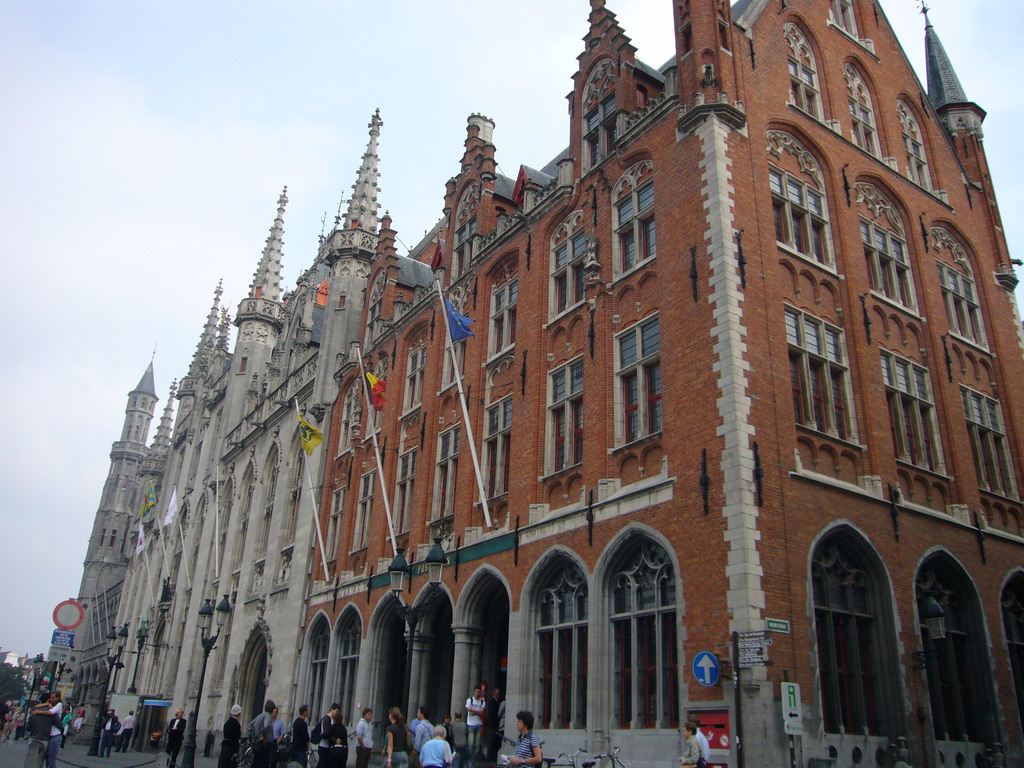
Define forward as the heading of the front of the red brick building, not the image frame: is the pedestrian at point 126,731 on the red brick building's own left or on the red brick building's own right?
on the red brick building's own right

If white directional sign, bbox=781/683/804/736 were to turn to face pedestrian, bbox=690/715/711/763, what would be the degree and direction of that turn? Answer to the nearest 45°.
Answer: approximately 90° to its right

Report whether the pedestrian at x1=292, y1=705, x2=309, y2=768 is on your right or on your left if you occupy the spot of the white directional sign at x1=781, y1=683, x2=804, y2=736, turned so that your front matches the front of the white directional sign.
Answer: on your right

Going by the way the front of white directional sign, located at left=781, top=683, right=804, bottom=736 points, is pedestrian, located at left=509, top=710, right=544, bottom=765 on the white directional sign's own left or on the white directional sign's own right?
on the white directional sign's own right

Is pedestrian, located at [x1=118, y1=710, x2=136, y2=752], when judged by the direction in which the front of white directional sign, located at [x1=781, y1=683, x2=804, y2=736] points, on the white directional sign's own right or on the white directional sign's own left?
on the white directional sign's own right

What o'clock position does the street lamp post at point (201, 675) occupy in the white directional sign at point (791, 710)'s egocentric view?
The street lamp post is roughly at 4 o'clock from the white directional sign.

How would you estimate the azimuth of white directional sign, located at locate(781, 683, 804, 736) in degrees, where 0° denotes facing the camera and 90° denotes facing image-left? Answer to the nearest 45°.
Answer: approximately 0°

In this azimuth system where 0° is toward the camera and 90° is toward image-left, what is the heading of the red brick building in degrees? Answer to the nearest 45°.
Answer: approximately 45°

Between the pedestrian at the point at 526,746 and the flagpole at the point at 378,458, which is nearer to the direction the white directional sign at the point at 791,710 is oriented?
the pedestrian

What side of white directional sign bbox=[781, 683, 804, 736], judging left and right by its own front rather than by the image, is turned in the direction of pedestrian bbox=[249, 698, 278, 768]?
right

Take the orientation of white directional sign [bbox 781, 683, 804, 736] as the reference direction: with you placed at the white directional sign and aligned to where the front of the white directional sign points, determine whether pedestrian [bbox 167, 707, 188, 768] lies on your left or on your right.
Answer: on your right
